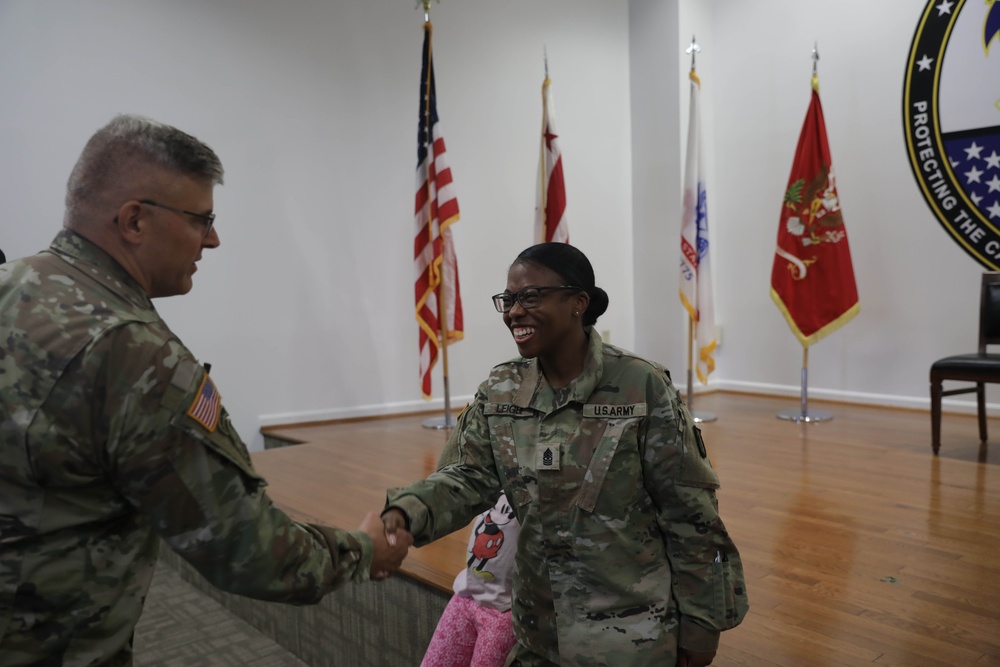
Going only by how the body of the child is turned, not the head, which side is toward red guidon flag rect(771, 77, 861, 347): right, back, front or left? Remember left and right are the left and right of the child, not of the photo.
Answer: back

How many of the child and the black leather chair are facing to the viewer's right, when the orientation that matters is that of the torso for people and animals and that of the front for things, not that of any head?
0

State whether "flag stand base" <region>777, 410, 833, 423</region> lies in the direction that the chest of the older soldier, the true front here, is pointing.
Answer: yes

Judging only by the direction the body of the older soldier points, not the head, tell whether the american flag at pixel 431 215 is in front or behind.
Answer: in front

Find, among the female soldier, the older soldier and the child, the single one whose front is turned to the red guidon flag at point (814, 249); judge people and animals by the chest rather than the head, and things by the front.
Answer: the older soldier

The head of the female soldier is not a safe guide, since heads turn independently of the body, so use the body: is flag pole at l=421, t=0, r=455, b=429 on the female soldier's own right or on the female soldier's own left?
on the female soldier's own right

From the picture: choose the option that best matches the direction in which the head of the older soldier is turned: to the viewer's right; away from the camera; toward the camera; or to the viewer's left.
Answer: to the viewer's right

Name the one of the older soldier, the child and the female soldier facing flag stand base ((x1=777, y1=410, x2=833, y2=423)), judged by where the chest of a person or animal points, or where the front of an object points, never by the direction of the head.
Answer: the older soldier

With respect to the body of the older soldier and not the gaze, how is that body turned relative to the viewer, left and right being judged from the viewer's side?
facing away from the viewer and to the right of the viewer

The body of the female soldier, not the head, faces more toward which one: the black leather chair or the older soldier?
the older soldier

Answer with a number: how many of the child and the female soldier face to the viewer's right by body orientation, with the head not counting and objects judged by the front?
0

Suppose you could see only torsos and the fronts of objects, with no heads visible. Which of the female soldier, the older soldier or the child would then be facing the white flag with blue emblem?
the older soldier

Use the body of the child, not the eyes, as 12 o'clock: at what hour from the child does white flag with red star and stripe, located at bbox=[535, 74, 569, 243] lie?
The white flag with red star and stripe is roughly at 5 o'clock from the child.

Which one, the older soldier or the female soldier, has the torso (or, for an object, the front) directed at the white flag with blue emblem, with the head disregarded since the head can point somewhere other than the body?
the older soldier

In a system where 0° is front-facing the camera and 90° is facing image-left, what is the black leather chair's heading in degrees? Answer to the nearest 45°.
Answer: approximately 45°

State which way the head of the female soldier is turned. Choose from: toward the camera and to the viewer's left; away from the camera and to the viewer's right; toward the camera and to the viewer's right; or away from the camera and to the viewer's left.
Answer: toward the camera and to the viewer's left
